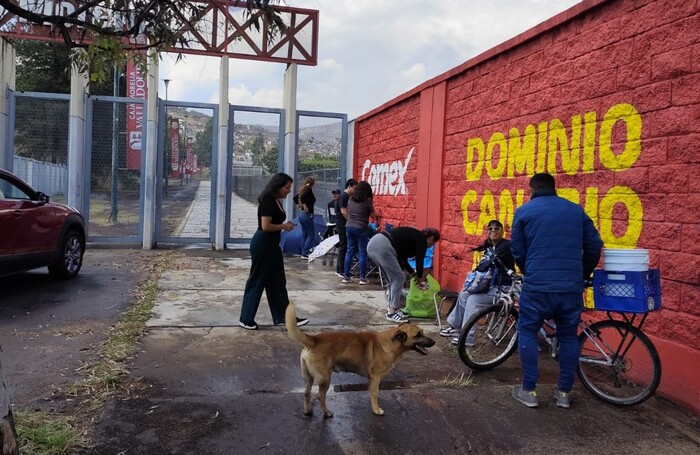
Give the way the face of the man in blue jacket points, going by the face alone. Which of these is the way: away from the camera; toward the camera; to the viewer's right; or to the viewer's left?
away from the camera

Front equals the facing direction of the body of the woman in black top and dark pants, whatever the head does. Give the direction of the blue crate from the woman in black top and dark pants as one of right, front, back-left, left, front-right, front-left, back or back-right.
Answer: front-right

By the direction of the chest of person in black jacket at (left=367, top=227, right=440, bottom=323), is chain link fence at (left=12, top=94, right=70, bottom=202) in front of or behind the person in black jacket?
behind

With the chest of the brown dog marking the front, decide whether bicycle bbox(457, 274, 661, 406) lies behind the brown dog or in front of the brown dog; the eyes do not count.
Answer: in front

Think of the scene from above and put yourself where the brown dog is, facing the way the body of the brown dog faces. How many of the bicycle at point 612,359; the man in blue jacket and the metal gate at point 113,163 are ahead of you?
2

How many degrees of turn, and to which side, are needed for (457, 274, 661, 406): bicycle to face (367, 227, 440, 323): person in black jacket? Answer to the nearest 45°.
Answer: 0° — it already faces them

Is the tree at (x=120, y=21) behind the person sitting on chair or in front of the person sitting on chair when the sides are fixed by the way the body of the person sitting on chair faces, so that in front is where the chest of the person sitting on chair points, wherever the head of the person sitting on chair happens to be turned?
in front

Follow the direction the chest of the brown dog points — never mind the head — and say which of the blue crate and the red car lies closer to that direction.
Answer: the blue crate

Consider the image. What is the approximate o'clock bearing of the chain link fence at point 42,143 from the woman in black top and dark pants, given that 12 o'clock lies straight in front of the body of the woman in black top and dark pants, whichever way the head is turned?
The chain link fence is roughly at 8 o'clock from the woman in black top and dark pants.

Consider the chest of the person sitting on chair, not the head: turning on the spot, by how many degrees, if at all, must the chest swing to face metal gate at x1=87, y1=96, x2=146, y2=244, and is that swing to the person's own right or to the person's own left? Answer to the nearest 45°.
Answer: approximately 90° to the person's own right

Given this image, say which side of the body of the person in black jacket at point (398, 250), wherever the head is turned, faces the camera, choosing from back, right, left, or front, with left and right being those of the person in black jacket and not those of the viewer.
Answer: right

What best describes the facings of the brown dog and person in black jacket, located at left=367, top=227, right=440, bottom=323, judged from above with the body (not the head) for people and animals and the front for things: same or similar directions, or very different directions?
same or similar directions

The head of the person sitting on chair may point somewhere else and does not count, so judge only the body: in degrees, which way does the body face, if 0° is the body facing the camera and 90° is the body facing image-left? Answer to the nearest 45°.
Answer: approximately 45°

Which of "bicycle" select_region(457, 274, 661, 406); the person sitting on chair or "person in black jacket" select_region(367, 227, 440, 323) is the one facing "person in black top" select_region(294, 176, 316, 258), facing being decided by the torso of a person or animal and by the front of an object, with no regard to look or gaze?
the bicycle

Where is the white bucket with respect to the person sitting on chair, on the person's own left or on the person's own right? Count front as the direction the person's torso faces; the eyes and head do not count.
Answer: on the person's own left

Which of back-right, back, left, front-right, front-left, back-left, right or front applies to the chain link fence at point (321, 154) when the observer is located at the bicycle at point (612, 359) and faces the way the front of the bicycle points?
front

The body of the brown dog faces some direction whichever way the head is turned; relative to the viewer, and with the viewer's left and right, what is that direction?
facing to the right of the viewer

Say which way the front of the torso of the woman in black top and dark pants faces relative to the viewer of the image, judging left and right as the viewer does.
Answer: facing to the right of the viewer
